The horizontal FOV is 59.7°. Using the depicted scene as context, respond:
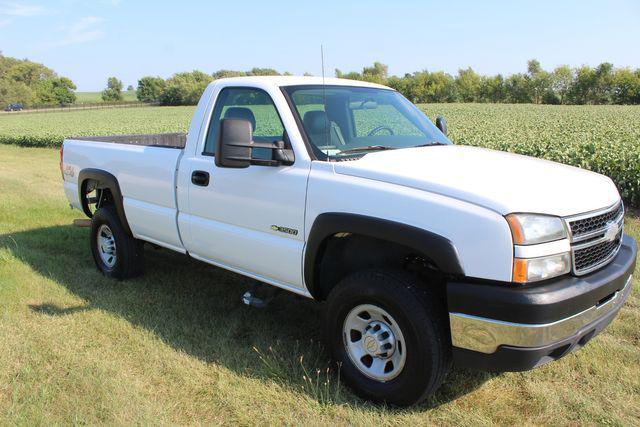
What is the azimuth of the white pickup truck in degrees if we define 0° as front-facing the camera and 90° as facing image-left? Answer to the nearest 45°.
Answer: approximately 315°
